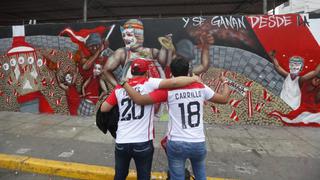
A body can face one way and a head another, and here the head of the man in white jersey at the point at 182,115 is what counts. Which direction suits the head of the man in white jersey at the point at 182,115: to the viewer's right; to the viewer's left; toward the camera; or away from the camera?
away from the camera

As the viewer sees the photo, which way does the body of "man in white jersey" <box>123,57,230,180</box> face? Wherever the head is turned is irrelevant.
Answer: away from the camera
